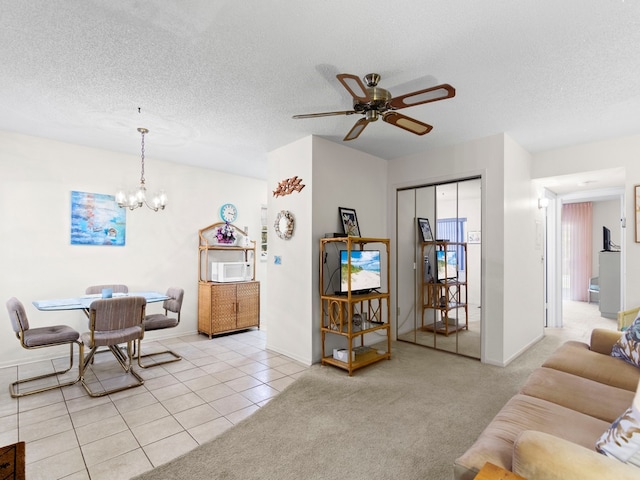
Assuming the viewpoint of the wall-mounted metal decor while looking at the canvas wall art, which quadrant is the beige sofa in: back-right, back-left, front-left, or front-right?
back-left

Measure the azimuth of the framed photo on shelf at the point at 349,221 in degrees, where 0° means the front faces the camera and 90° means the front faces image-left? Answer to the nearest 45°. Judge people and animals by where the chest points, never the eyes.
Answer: approximately 315°

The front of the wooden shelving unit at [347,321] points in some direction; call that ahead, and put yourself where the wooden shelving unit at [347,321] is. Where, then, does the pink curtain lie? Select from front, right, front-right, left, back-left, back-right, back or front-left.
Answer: left

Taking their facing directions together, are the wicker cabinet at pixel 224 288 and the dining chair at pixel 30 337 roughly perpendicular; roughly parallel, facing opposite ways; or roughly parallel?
roughly perpendicular

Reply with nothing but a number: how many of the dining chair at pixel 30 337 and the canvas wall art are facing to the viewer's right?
1

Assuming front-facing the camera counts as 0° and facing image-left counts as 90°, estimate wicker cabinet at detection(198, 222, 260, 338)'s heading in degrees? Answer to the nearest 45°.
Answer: approximately 315°

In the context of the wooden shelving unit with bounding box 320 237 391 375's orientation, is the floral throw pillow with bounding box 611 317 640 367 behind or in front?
in front

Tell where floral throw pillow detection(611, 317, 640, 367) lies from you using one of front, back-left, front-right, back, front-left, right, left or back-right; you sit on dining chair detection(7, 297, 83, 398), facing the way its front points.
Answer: front-right

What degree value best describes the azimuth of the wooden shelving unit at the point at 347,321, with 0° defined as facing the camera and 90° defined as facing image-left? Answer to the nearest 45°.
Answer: approximately 315°

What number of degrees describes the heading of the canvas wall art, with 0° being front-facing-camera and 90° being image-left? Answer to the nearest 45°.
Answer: approximately 0°

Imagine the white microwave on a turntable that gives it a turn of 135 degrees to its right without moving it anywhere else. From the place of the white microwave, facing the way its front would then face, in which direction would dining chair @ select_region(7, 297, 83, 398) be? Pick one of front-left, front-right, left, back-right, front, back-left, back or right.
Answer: front-left

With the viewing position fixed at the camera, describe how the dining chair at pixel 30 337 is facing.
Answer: facing to the right of the viewer

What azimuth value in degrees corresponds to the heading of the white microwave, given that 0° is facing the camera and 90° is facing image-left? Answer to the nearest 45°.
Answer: approximately 315°
